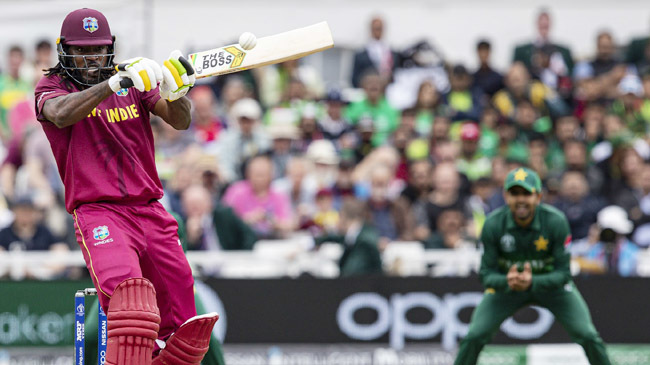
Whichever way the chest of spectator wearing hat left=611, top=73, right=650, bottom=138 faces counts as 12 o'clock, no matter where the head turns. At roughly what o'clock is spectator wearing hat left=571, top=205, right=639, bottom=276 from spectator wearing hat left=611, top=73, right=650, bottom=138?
spectator wearing hat left=571, top=205, right=639, bottom=276 is roughly at 12 o'clock from spectator wearing hat left=611, top=73, right=650, bottom=138.

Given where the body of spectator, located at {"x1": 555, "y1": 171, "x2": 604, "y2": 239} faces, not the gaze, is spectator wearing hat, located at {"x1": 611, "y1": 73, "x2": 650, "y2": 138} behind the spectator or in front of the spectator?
behind

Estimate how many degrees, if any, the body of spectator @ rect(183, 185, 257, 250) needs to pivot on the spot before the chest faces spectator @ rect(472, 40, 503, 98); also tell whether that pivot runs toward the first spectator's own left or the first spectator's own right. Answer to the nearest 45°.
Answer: approximately 180°

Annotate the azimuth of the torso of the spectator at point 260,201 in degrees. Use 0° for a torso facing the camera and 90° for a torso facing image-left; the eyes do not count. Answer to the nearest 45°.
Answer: approximately 0°

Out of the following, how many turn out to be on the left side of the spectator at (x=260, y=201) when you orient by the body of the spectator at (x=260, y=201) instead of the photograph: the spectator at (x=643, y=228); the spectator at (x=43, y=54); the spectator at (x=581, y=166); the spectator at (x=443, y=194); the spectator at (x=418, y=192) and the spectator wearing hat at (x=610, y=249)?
5

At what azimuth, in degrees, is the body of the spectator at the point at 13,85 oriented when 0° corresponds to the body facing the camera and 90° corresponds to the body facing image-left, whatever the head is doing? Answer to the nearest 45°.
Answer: approximately 0°
